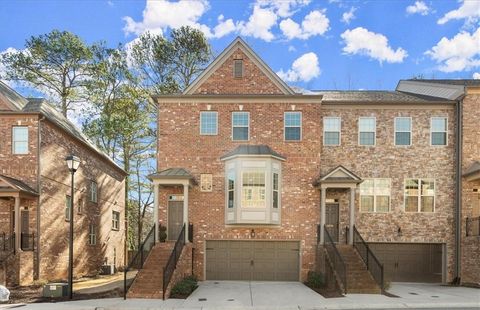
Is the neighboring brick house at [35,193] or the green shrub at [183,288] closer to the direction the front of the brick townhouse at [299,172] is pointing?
the green shrub

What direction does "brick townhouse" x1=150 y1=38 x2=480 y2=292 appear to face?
toward the camera

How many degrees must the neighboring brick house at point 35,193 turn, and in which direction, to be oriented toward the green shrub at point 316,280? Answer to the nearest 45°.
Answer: approximately 45° to its left

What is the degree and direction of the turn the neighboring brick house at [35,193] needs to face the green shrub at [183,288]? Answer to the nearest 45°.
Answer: approximately 45° to its left

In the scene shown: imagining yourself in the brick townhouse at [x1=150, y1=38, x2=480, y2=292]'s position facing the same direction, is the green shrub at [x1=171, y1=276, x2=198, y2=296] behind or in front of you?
in front

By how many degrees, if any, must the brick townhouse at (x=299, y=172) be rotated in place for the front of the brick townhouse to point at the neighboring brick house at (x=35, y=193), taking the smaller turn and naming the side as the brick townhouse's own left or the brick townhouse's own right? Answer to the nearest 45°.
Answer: approximately 90° to the brick townhouse's own right

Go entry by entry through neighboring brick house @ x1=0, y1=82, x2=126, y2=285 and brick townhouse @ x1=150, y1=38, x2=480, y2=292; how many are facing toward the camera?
2
